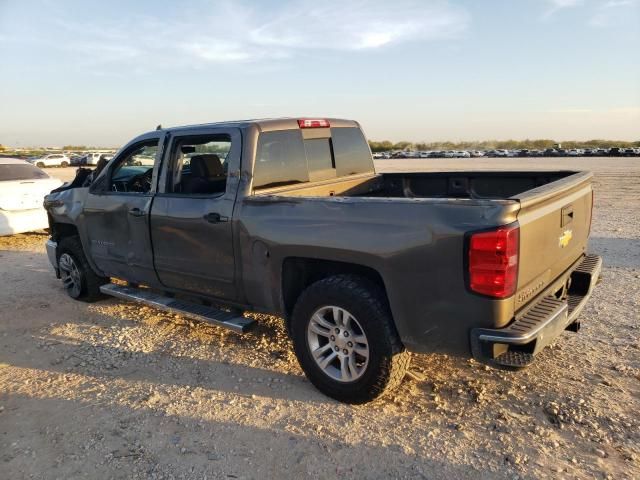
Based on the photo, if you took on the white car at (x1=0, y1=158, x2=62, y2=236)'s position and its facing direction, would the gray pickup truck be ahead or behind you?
behind

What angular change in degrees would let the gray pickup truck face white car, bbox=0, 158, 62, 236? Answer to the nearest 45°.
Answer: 0° — it already faces it

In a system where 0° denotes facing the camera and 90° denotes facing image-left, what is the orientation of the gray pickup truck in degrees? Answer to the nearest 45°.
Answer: approximately 135°

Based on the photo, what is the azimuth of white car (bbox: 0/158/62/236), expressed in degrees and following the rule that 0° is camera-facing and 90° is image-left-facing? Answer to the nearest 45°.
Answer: approximately 135°
